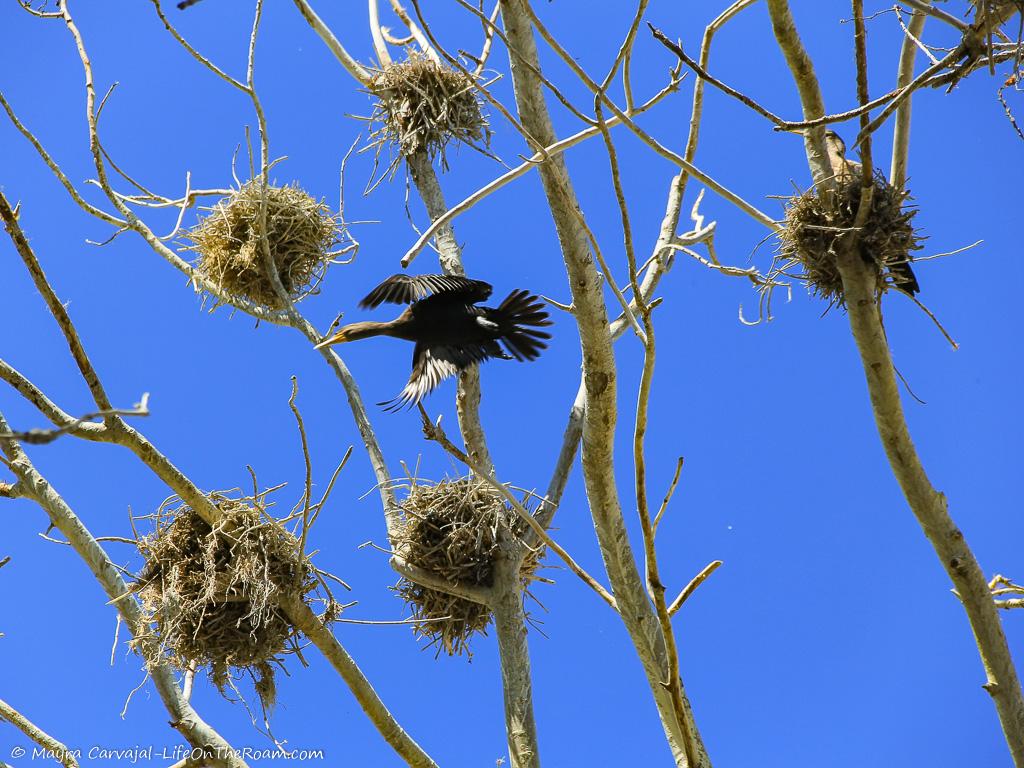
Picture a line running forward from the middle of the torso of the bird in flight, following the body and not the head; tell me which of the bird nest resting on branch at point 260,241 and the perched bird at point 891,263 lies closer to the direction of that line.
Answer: the bird nest resting on branch

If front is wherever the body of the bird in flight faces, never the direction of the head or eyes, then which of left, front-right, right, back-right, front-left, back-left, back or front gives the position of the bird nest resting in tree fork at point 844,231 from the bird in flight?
back-left

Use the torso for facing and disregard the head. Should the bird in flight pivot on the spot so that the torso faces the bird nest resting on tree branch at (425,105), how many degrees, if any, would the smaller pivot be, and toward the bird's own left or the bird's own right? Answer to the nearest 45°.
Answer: approximately 90° to the bird's own right

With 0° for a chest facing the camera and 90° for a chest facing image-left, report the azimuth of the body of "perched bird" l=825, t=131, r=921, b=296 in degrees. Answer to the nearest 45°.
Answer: approximately 90°

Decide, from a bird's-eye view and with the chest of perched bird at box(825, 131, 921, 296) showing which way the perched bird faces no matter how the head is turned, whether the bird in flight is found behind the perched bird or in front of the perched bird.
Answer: in front

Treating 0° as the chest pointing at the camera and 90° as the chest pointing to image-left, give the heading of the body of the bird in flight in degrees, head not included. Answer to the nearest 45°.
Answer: approximately 90°

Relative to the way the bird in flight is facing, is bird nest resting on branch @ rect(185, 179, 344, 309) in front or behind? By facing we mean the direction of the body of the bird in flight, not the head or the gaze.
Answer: in front

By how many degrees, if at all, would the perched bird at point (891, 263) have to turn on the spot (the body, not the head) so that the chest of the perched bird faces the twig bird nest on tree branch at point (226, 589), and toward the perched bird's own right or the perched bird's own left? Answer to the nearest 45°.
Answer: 0° — it already faces it

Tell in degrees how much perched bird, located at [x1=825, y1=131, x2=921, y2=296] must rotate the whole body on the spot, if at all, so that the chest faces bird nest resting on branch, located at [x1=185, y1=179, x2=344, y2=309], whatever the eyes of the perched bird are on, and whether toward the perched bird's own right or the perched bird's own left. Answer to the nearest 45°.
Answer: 0° — it already faces it

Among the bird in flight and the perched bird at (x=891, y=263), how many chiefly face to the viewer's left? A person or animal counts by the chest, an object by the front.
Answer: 2
